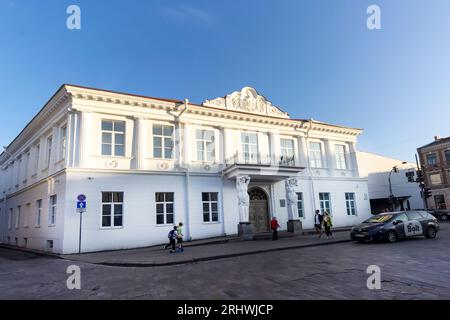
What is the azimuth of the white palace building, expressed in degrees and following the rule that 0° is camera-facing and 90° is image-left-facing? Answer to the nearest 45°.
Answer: approximately 315°

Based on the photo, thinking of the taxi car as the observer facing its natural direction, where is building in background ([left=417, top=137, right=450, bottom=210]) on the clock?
The building in background is roughly at 5 o'clock from the taxi car.

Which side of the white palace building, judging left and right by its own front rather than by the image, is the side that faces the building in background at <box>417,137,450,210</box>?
left

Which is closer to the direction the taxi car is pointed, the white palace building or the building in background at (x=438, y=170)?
the white palace building

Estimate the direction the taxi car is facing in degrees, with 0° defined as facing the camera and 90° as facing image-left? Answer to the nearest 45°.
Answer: approximately 45°

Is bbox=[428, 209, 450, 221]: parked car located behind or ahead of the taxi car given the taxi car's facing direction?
behind

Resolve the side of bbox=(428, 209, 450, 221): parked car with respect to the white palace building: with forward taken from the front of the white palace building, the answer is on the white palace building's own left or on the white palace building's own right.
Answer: on the white palace building's own left

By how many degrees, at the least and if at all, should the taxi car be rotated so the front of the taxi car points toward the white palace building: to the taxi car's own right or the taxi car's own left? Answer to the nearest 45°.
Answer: approximately 45° to the taxi car's own right

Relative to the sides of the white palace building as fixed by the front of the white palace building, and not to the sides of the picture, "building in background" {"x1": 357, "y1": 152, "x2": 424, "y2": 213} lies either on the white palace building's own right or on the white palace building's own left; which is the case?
on the white palace building's own left
